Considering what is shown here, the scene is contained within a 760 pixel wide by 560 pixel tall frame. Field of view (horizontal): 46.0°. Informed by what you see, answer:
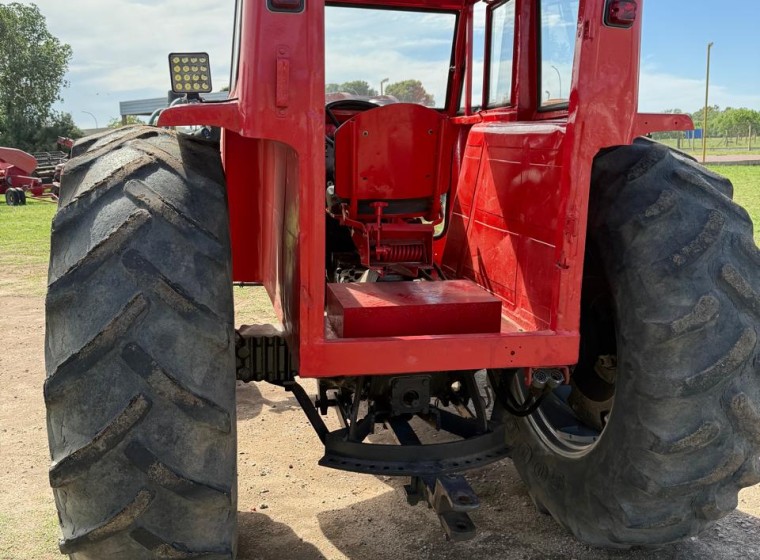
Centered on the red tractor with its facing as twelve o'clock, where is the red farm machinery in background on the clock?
The red farm machinery in background is roughly at 11 o'clock from the red tractor.

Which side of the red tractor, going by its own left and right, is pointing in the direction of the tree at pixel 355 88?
front

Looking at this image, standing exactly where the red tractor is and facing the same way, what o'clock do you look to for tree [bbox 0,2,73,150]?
The tree is roughly at 11 o'clock from the red tractor.

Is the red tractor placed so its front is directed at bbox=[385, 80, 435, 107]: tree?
yes

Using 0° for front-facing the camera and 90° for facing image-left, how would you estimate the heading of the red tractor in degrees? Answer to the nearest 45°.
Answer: approximately 180°

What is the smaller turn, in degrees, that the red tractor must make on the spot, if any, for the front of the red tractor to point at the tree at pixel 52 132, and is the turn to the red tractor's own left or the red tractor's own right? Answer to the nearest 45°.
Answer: approximately 45° to the red tractor's own left
